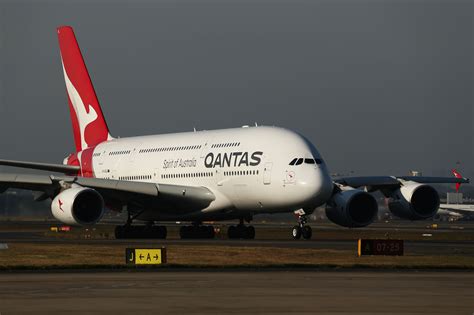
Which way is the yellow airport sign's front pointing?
toward the camera
